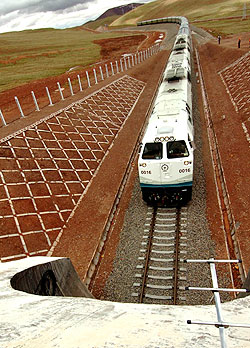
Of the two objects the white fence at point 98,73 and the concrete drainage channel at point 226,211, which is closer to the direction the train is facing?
the concrete drainage channel

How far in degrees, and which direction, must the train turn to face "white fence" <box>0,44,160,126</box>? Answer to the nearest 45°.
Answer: approximately 90° to its right

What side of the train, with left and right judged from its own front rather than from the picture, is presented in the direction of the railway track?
front

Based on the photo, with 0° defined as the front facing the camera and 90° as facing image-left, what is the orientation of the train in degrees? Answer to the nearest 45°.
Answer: approximately 0°

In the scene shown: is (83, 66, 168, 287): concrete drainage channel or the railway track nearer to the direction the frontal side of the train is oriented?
the railway track

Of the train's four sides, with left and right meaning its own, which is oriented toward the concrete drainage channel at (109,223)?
right
